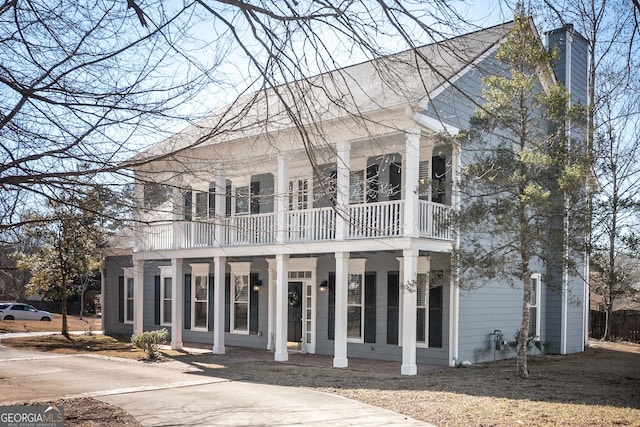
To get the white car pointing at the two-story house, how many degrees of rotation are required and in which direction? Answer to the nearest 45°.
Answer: approximately 90° to its right

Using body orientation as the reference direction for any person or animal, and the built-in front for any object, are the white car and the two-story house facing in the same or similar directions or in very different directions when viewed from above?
very different directions

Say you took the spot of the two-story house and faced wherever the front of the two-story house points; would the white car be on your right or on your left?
on your right

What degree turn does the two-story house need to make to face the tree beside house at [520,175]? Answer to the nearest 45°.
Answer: approximately 90° to its left

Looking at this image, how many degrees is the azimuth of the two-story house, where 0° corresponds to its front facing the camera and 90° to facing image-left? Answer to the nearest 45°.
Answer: approximately 45°
